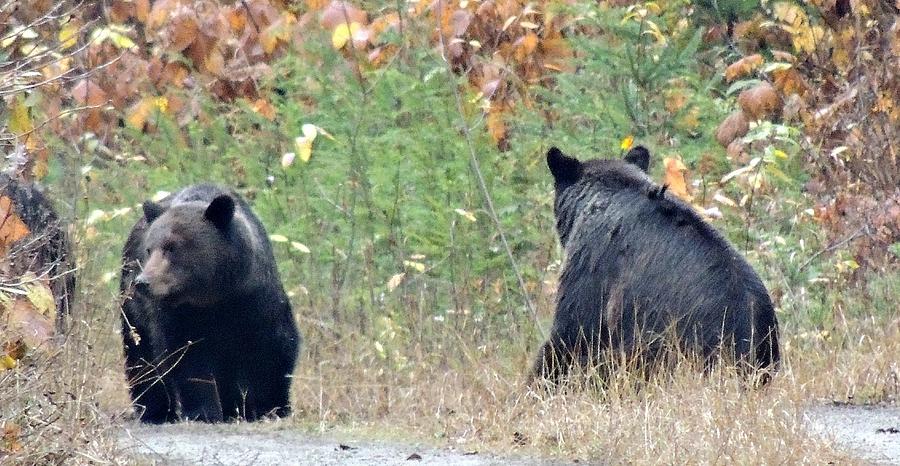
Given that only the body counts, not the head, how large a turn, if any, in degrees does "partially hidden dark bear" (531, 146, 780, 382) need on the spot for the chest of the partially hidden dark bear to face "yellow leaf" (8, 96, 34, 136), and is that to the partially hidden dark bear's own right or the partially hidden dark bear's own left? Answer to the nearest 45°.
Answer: approximately 90° to the partially hidden dark bear's own left

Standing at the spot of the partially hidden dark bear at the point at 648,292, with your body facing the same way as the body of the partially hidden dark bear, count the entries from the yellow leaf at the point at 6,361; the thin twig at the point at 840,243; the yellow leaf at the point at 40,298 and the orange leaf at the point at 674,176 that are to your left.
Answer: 2

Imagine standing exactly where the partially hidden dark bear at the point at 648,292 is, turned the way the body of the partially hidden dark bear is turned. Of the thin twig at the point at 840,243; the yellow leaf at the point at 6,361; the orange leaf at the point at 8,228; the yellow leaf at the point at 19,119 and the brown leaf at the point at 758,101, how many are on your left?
3

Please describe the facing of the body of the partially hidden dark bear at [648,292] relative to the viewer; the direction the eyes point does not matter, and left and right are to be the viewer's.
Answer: facing away from the viewer and to the left of the viewer

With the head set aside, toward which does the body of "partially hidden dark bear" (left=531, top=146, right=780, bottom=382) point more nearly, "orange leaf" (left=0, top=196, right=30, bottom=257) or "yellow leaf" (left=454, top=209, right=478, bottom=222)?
the yellow leaf

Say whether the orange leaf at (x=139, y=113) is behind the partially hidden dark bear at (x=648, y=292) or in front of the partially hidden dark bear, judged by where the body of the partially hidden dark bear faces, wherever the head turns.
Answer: in front

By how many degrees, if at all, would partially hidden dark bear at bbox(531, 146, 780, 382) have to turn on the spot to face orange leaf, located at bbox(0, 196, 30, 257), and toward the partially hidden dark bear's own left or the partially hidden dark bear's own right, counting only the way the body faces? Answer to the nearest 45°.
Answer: approximately 90° to the partially hidden dark bear's own left

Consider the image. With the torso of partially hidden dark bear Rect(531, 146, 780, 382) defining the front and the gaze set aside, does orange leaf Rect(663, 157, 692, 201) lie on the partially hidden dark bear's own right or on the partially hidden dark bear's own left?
on the partially hidden dark bear's own right

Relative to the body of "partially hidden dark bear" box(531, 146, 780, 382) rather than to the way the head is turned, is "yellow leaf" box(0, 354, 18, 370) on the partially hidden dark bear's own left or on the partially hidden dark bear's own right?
on the partially hidden dark bear's own left

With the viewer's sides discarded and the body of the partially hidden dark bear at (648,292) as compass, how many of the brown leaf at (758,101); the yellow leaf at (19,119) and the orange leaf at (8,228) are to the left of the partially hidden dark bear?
2

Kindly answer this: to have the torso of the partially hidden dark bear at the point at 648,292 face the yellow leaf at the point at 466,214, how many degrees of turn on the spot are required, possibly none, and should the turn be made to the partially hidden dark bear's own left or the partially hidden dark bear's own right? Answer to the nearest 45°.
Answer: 0° — it already faces it
